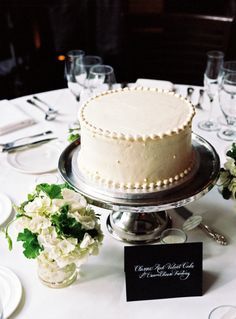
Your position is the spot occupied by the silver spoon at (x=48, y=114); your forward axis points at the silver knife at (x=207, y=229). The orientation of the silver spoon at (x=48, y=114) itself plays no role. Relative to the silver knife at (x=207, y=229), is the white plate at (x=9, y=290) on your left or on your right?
right

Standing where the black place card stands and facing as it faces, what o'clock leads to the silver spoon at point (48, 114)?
The silver spoon is roughly at 5 o'clock from the black place card.

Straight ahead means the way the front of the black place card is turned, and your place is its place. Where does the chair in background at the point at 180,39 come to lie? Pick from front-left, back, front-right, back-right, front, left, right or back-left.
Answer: back

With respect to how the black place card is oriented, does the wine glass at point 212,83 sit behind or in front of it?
behind
